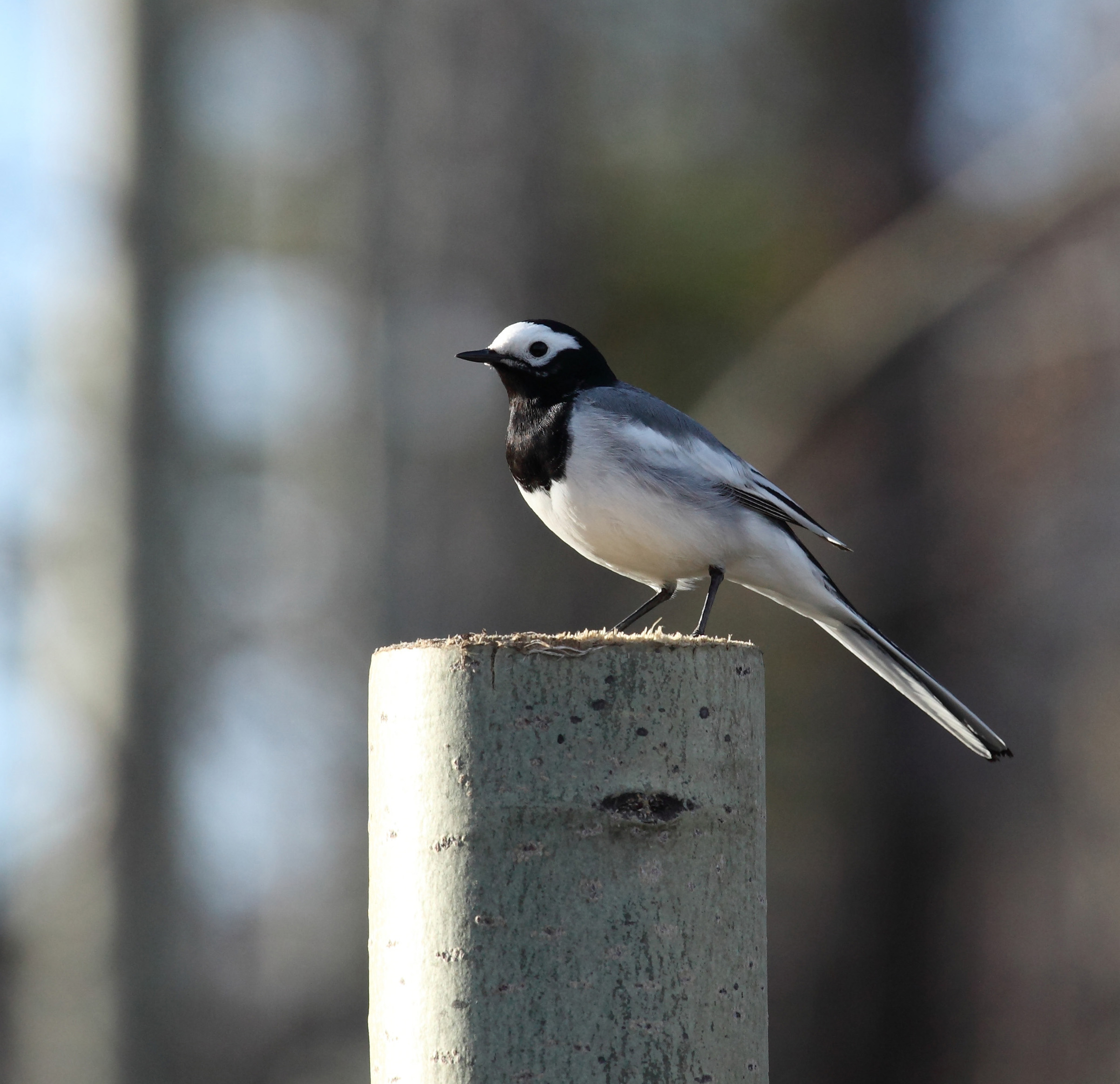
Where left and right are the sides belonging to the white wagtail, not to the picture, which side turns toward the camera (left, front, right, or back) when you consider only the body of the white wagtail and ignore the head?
left
